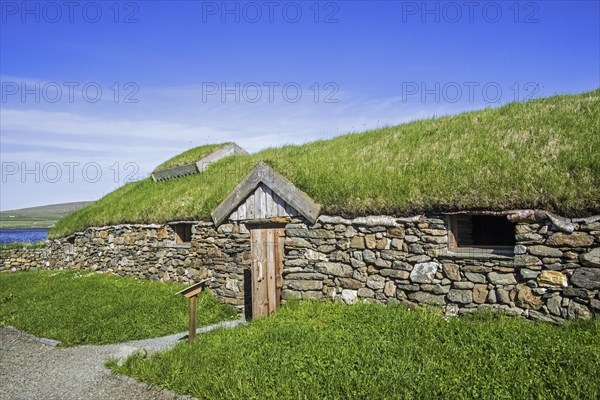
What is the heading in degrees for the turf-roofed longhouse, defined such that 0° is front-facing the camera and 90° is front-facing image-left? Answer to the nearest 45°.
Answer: approximately 45°

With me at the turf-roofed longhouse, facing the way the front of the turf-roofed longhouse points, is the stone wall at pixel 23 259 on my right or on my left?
on my right
